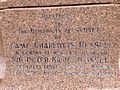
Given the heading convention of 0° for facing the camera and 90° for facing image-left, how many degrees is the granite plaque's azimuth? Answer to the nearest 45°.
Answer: approximately 0°
